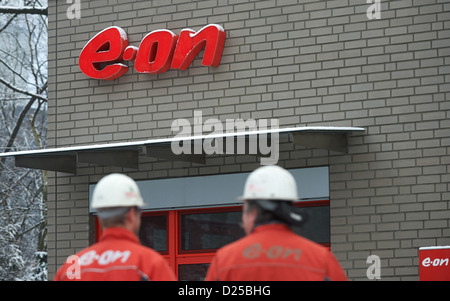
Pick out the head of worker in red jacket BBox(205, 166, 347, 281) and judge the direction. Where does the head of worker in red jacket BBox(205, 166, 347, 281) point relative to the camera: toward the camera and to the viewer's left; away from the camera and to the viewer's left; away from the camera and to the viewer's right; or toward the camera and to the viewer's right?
away from the camera and to the viewer's left

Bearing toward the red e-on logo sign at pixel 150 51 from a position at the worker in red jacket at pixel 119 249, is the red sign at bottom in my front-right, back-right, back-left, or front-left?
front-right

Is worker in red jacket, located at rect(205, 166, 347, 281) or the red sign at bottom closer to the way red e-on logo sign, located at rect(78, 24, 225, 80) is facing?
the worker in red jacket

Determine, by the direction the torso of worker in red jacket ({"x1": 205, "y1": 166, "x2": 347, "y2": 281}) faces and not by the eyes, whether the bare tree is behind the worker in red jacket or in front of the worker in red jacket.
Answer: in front

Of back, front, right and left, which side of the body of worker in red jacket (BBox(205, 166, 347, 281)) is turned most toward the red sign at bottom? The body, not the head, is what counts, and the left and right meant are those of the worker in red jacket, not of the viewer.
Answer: front

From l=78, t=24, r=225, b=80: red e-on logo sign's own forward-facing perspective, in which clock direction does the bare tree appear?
The bare tree is roughly at 4 o'clock from the red e-on logo sign.

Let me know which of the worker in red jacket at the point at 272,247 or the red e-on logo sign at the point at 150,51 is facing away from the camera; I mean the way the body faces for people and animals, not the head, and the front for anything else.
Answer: the worker in red jacket

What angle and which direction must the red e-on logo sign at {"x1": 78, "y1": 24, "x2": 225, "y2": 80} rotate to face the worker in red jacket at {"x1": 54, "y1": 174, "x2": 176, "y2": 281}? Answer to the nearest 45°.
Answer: approximately 45° to its left

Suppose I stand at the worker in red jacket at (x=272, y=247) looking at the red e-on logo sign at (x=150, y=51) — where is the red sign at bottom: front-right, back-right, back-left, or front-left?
front-right

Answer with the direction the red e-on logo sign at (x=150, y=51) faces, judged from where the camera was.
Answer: facing the viewer and to the left of the viewer

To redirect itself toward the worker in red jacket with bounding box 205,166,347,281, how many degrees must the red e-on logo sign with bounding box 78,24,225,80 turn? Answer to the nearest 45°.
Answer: approximately 45° to its left

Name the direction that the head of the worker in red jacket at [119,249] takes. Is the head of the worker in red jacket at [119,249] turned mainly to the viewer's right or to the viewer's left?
to the viewer's right

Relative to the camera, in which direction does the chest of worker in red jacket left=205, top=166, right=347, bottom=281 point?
away from the camera

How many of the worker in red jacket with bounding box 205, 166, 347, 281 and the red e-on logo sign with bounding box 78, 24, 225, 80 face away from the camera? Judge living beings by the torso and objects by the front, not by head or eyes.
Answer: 1

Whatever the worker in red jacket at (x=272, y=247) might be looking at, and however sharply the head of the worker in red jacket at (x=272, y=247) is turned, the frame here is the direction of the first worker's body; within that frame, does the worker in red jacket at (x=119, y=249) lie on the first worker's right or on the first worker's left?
on the first worker's left
